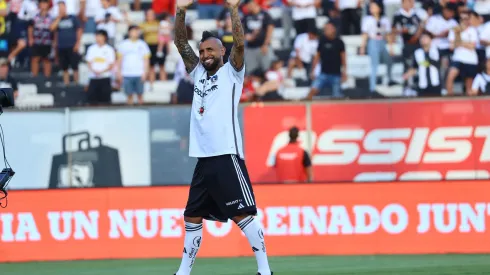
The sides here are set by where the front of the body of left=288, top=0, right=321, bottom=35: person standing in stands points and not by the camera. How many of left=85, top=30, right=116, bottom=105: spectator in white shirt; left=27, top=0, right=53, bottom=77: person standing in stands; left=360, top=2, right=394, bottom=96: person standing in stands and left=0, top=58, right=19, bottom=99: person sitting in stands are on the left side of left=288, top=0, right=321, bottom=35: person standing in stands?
1

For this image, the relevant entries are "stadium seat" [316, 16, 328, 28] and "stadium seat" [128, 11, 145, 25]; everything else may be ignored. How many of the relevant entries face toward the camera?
2

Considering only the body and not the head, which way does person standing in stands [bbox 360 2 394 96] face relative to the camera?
toward the camera

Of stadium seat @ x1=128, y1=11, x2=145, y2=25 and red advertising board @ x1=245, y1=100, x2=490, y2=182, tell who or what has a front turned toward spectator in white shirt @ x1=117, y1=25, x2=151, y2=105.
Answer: the stadium seat

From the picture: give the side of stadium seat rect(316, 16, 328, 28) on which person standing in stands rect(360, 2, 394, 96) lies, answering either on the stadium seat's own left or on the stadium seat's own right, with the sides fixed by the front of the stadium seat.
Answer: on the stadium seat's own left

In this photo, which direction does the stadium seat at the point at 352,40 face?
toward the camera

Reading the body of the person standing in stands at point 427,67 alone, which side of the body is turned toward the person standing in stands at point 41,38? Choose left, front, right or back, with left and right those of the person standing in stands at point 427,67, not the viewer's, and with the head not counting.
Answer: right

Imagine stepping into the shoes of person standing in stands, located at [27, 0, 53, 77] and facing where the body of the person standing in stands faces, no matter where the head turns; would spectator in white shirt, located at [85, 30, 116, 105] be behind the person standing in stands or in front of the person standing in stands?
in front

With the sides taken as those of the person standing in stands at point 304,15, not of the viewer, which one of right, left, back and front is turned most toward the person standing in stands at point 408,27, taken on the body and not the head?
left

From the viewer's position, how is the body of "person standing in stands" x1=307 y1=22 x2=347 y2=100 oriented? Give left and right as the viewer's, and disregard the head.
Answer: facing the viewer

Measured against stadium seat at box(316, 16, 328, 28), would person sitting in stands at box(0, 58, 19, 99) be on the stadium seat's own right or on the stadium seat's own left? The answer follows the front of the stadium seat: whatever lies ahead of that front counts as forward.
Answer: on the stadium seat's own right

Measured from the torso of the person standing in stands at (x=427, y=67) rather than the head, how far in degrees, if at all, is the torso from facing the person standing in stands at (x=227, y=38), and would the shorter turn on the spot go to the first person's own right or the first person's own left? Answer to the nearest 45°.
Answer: approximately 45° to the first person's own right

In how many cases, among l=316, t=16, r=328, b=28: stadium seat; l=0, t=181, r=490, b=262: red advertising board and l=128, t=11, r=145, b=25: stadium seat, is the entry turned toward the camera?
3

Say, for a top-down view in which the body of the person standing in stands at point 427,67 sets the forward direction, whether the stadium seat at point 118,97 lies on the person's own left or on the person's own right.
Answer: on the person's own right

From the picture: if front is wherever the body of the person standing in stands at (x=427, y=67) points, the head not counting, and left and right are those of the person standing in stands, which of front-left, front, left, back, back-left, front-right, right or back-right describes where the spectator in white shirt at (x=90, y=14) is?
right

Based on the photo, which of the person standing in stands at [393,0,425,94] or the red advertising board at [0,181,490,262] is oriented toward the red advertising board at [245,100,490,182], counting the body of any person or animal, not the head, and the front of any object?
the person standing in stands
